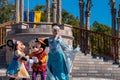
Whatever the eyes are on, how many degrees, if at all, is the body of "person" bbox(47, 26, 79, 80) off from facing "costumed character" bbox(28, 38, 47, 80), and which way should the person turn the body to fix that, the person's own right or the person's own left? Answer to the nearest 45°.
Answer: approximately 135° to the person's own right

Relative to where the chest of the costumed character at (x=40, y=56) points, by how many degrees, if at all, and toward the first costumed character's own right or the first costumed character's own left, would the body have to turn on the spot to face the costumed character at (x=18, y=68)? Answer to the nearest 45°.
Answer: approximately 45° to the first costumed character's own right

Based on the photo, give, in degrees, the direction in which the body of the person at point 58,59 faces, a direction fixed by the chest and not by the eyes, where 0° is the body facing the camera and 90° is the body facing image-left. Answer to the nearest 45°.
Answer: approximately 0°

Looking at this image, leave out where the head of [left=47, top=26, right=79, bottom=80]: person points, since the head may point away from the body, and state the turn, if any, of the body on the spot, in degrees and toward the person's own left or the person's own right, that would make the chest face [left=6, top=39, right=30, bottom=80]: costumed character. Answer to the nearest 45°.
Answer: approximately 135° to the person's own right

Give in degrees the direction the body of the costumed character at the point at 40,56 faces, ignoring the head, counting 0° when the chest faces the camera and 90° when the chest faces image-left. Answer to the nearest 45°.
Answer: approximately 45°

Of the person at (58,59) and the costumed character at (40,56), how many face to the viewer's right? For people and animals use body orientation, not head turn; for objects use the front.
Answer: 0
